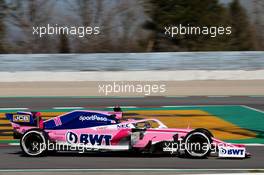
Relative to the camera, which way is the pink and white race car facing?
to the viewer's right
